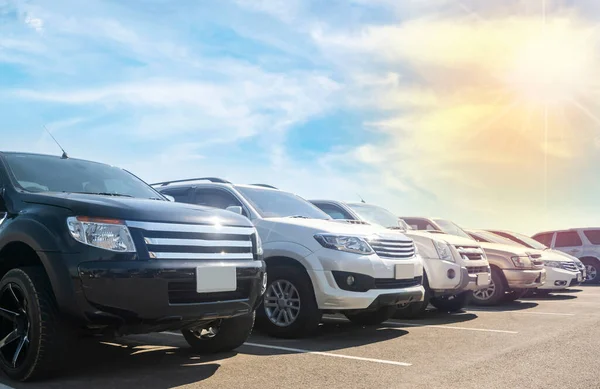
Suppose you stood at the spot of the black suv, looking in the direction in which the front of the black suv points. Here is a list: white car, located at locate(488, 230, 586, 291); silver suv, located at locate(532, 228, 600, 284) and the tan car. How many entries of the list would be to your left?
3

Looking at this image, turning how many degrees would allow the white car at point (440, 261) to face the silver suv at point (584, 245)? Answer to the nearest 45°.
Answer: approximately 90° to its left

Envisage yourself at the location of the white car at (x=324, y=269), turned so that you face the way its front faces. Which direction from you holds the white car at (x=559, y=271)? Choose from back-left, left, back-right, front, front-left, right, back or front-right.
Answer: left

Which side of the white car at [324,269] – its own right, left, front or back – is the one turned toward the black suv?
right

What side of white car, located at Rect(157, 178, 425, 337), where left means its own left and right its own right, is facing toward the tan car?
left

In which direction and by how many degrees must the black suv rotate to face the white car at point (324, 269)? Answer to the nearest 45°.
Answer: approximately 90° to its left

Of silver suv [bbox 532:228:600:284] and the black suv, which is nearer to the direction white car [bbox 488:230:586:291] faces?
the black suv

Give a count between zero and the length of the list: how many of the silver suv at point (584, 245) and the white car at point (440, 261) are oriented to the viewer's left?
1

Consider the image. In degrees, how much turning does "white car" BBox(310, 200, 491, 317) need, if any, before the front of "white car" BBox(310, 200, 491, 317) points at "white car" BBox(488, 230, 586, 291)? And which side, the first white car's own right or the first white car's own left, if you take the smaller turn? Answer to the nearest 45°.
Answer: approximately 90° to the first white car's own left

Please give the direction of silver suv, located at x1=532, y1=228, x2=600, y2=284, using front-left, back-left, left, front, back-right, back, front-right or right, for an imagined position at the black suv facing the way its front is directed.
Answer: left

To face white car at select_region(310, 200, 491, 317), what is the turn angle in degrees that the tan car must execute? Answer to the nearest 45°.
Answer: approximately 90° to its right

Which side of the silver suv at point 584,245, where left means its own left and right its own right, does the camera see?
left

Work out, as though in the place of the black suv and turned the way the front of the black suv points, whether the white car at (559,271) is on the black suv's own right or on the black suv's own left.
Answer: on the black suv's own left
